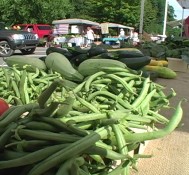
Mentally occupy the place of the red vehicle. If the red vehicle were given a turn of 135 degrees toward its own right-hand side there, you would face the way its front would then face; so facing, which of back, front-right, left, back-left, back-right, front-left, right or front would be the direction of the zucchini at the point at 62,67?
back-right

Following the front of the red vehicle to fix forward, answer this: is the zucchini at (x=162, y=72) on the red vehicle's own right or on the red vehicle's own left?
on the red vehicle's own left

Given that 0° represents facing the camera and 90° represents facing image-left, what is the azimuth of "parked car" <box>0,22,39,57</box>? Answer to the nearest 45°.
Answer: approximately 315°

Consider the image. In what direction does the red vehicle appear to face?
to the viewer's left

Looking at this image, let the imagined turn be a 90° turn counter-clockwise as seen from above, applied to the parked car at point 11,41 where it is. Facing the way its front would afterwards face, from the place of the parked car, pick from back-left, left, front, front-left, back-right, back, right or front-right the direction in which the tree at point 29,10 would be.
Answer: front-left

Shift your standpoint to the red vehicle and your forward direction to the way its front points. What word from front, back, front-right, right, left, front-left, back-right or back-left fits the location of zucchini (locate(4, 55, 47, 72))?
left

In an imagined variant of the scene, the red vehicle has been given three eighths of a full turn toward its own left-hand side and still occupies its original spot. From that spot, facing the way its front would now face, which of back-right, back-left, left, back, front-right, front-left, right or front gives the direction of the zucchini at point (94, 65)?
front-right
